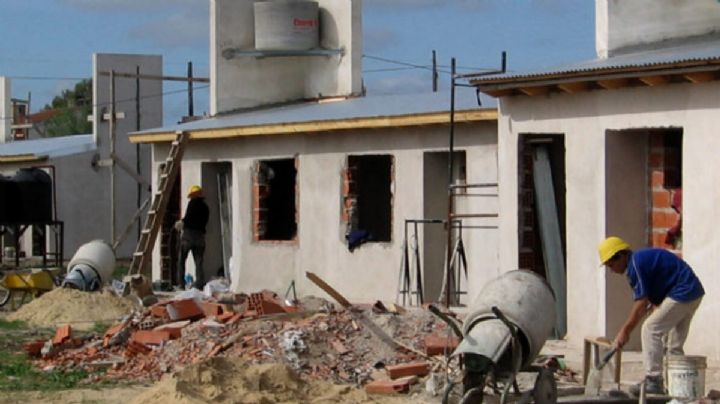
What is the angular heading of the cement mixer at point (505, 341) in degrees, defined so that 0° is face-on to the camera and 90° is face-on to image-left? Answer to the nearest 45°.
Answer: approximately 45°

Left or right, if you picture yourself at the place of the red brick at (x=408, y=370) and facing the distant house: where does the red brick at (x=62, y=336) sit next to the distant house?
left

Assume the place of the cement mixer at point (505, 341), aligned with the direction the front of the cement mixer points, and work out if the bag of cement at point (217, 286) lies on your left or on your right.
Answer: on your right

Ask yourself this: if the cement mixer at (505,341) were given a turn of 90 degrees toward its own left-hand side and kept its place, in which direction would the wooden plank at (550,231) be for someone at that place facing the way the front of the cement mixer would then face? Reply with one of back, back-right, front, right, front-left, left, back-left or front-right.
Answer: back-left

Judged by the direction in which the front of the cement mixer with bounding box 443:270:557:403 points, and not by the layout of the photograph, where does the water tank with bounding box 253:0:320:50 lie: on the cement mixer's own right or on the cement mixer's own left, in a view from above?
on the cement mixer's own right

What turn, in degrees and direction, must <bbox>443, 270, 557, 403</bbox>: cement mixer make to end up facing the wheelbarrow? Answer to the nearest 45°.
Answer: approximately 90° to its right

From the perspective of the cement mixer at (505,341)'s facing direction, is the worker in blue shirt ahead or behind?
behind

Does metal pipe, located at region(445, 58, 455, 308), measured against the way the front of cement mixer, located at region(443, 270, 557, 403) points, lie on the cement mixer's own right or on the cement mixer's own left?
on the cement mixer's own right

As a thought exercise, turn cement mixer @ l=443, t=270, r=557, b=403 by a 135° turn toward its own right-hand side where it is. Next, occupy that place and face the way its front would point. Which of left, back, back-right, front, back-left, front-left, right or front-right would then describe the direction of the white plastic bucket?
right
